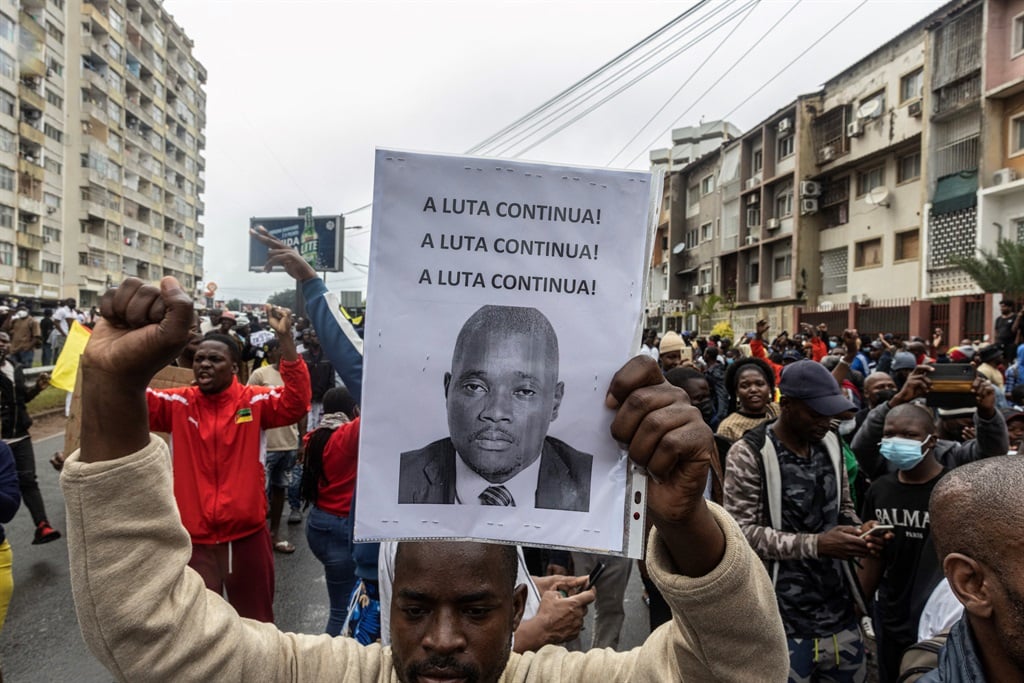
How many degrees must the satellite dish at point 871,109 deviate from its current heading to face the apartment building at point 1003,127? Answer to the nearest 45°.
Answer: approximately 90° to its left

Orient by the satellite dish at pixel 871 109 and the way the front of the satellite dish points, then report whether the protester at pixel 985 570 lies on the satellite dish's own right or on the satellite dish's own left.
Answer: on the satellite dish's own left

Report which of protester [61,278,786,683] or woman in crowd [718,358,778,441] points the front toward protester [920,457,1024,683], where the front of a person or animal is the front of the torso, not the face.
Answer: the woman in crowd

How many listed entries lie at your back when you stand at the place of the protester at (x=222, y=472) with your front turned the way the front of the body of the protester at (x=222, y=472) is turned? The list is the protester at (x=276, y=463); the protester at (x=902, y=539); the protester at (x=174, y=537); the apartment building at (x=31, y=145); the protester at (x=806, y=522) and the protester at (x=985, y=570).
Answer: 2

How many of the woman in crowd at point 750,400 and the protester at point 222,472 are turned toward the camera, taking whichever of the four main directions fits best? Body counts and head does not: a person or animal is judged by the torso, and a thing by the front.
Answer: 2

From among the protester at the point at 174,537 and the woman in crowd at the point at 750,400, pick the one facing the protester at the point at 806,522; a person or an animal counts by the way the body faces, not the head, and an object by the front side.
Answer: the woman in crowd

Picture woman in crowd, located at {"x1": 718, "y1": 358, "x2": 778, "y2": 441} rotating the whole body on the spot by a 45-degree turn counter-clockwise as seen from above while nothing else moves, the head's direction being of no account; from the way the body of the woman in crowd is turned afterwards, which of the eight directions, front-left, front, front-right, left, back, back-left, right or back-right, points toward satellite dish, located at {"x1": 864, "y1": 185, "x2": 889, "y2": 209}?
back-left

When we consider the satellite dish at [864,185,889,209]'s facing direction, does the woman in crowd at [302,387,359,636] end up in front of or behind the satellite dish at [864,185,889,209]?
in front

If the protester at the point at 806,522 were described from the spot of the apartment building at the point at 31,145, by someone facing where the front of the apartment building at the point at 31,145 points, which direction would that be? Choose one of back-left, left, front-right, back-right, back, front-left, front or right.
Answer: front-right

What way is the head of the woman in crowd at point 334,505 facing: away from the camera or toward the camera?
away from the camera

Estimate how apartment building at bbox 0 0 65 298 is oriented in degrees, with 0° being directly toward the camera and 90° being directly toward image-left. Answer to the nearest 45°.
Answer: approximately 315°

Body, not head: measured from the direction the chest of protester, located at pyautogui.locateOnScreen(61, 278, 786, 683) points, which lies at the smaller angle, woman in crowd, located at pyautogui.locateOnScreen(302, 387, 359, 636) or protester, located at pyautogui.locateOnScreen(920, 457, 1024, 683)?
the protester

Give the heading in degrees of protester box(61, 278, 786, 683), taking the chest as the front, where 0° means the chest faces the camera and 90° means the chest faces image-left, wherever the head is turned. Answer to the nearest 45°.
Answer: approximately 0°

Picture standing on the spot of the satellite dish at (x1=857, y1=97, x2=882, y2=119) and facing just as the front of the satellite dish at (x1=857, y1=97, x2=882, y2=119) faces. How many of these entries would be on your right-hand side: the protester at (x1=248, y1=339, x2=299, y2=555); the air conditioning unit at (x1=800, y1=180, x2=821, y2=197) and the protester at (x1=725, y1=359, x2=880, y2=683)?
1

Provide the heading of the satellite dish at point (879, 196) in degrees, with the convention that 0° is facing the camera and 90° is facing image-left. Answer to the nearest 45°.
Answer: approximately 45°

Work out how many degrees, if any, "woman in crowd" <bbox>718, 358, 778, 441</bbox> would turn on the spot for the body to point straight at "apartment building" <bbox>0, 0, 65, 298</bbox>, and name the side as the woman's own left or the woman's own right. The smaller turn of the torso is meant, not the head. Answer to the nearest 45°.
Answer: approximately 135° to the woman's own right
